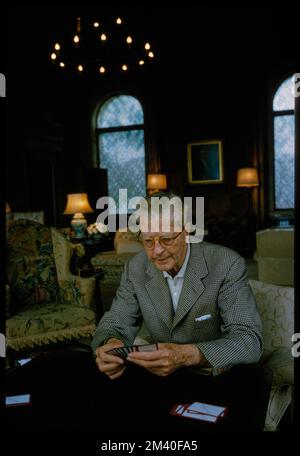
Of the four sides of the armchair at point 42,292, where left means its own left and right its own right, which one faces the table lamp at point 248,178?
left

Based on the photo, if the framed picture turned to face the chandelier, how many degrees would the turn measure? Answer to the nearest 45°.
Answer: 0° — it already faces it

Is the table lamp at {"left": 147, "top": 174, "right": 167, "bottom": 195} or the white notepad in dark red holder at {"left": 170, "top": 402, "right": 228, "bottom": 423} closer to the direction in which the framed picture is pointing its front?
the white notepad in dark red holder

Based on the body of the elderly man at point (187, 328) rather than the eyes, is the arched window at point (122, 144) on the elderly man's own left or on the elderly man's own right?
on the elderly man's own right

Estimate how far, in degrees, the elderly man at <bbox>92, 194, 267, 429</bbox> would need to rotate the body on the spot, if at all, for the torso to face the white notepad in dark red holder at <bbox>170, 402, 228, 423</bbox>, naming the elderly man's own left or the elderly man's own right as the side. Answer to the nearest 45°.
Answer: approximately 45° to the elderly man's own left

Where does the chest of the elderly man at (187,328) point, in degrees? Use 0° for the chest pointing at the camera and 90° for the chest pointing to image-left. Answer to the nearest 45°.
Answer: approximately 45°

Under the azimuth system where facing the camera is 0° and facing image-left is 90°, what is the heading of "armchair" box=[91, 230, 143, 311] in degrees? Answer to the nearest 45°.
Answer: approximately 45°
